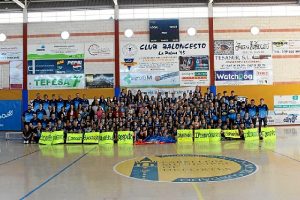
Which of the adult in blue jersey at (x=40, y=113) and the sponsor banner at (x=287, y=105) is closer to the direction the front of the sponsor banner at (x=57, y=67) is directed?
the adult in blue jersey

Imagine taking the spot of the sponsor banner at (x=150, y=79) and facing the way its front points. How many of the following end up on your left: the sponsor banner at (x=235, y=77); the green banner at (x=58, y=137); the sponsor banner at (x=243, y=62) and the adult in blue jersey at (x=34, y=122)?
2

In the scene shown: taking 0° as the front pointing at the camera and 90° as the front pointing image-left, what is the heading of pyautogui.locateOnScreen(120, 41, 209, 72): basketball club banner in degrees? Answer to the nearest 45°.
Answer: approximately 0°

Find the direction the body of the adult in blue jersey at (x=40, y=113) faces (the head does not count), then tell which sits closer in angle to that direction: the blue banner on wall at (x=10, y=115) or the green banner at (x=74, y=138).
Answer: the green banner

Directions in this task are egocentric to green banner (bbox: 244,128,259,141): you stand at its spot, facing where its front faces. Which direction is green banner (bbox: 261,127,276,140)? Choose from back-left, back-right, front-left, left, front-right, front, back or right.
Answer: back-left

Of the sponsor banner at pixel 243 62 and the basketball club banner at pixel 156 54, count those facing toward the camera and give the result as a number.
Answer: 2

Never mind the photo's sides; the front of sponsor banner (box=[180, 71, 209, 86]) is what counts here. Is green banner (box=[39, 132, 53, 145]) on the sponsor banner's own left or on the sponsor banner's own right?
on the sponsor banner's own right

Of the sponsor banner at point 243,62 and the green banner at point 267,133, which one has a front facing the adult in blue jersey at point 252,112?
the sponsor banner
